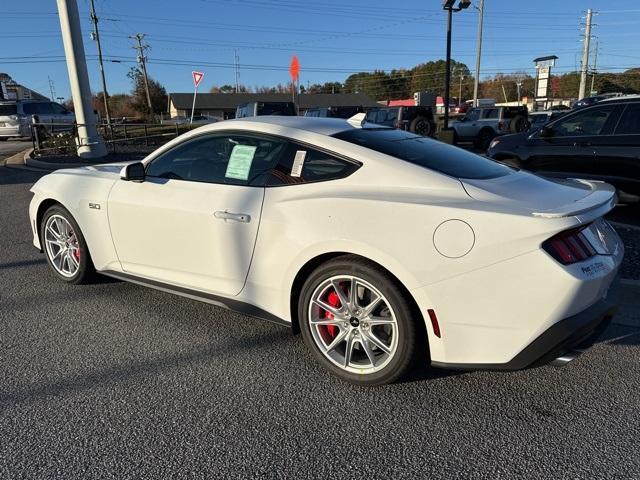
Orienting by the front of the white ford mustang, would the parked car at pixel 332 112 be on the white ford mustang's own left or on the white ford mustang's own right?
on the white ford mustang's own right

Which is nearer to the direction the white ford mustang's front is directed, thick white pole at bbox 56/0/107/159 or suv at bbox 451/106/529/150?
the thick white pole

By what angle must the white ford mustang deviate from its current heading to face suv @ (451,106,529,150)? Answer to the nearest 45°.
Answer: approximately 45° to its right

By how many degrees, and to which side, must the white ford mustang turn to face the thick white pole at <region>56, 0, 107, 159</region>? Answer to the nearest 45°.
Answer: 0° — it already faces it

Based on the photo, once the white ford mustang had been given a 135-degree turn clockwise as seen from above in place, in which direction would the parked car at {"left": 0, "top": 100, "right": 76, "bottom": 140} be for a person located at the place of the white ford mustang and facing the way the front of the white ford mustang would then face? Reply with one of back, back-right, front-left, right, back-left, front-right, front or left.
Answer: back-left

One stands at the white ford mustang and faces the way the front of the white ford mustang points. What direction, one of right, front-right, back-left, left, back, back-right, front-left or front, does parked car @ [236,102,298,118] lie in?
front-right

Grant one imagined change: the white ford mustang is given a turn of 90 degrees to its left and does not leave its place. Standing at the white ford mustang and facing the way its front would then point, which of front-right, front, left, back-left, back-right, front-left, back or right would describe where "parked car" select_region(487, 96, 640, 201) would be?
back

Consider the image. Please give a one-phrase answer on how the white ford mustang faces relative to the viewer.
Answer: facing away from the viewer and to the left of the viewer

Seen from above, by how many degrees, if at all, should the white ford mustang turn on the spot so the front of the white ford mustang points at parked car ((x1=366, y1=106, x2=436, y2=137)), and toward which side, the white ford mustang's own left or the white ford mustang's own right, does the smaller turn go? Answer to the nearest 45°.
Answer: approximately 45° to the white ford mustang's own right

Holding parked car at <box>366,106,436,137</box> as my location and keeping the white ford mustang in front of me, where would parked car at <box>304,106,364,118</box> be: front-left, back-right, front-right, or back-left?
back-right
